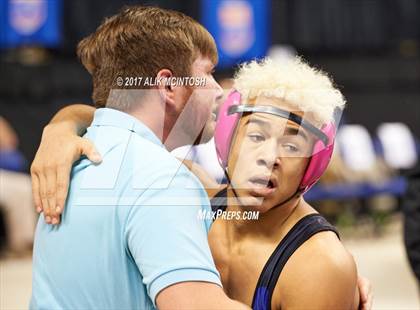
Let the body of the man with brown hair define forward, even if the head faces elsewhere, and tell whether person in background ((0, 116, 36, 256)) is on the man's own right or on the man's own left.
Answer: on the man's own left

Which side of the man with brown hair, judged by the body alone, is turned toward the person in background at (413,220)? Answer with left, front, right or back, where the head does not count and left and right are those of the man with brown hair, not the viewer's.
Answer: front

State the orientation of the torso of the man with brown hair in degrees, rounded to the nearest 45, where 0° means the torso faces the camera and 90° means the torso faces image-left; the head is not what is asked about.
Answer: approximately 225°

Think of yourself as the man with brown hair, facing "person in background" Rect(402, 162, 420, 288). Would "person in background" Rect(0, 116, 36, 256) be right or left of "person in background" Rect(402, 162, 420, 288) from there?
left
